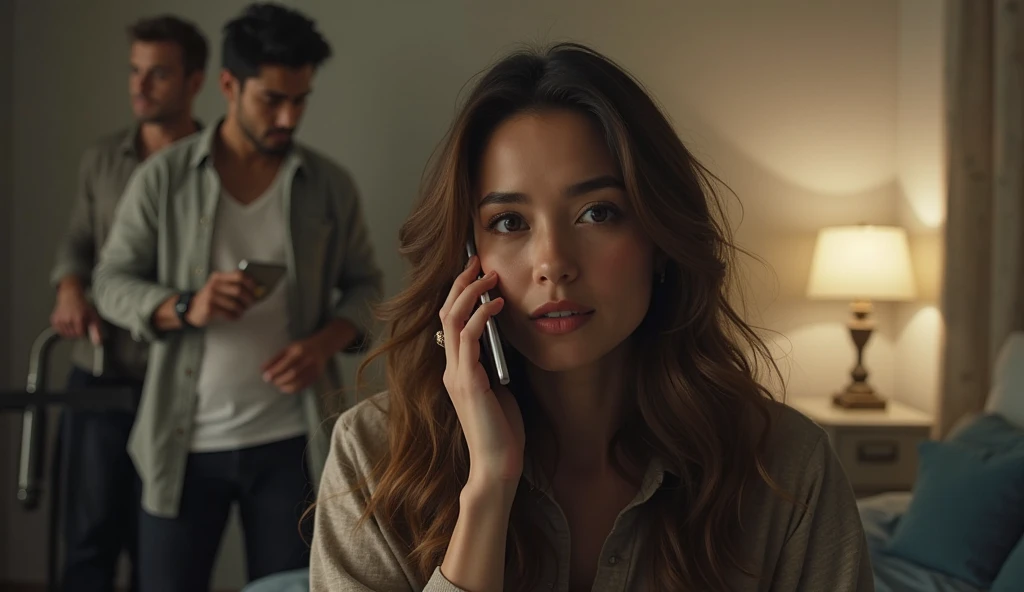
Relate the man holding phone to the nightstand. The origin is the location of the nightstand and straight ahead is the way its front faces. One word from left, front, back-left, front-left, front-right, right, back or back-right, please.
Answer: front-right

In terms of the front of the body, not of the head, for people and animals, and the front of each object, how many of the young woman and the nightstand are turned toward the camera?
2

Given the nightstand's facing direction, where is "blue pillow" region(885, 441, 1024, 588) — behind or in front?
in front

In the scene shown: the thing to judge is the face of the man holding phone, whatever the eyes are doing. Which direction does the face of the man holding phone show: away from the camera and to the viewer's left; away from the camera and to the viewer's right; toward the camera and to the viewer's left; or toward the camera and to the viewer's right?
toward the camera and to the viewer's right

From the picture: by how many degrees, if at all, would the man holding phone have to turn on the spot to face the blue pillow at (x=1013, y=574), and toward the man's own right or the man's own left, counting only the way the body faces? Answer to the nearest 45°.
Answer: approximately 45° to the man's own left

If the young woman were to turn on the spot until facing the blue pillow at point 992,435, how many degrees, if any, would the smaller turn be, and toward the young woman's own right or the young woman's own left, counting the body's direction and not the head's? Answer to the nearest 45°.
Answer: approximately 135° to the young woman's own left

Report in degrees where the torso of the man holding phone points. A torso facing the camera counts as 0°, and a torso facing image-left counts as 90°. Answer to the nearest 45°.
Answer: approximately 0°

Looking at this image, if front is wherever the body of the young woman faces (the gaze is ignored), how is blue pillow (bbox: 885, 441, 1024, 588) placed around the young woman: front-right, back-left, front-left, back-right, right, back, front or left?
back-left

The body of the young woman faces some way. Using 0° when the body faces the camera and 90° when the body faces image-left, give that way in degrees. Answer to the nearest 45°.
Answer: approximately 0°
